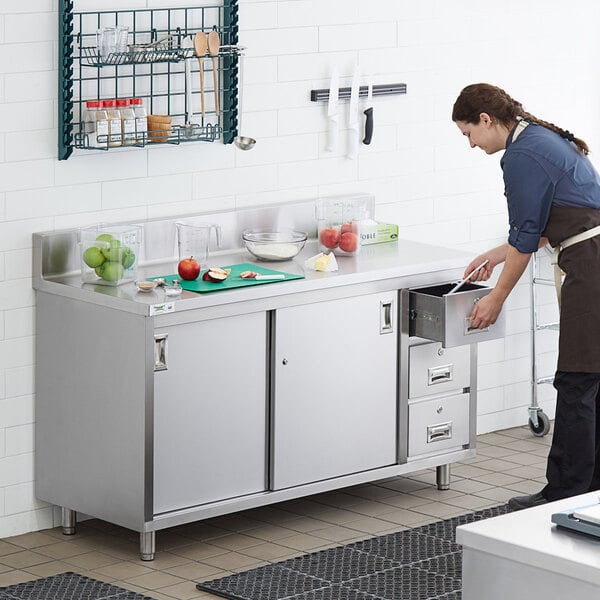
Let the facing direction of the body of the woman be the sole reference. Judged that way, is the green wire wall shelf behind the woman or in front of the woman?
in front

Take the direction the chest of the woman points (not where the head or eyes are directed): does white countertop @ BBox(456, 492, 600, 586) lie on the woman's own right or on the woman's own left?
on the woman's own left

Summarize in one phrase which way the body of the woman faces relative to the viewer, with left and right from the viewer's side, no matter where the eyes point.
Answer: facing to the left of the viewer

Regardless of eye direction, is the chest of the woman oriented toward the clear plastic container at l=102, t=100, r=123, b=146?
yes

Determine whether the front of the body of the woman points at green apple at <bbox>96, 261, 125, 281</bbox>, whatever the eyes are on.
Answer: yes

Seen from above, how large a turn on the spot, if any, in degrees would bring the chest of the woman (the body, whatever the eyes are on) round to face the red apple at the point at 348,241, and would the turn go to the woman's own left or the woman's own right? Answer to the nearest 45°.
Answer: approximately 45° to the woman's own right

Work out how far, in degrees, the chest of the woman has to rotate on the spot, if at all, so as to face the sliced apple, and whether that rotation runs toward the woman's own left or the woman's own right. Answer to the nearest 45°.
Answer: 0° — they already face it

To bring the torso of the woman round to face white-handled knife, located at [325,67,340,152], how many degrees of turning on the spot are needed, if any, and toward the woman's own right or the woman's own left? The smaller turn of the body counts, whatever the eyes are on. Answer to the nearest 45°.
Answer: approximately 45° to the woman's own right

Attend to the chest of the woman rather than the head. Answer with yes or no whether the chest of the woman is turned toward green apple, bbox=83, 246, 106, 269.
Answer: yes

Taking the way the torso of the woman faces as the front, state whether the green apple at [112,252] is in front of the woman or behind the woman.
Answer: in front
